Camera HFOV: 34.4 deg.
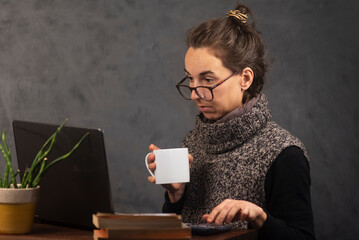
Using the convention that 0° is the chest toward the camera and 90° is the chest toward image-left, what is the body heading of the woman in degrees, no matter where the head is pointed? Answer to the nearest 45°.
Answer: approximately 45°

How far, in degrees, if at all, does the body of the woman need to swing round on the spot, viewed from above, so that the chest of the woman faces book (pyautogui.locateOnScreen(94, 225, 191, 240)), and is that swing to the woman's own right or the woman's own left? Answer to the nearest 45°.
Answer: approximately 45° to the woman's own left

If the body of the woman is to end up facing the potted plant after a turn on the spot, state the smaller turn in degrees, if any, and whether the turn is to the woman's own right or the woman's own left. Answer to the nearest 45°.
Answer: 0° — they already face it

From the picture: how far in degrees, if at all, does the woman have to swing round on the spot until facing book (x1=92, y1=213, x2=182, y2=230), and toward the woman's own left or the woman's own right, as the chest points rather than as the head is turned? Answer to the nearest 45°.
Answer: approximately 45° to the woman's own left
